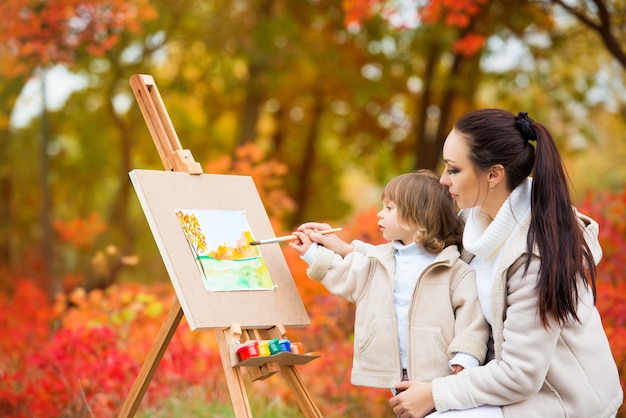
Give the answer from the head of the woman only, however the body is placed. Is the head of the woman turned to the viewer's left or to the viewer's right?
to the viewer's left

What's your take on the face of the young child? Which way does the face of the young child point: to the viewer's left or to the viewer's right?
to the viewer's left

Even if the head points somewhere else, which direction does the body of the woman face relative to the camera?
to the viewer's left

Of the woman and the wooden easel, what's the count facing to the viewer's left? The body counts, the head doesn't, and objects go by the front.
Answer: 1

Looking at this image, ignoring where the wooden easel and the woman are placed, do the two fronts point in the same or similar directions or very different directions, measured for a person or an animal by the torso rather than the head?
very different directions
